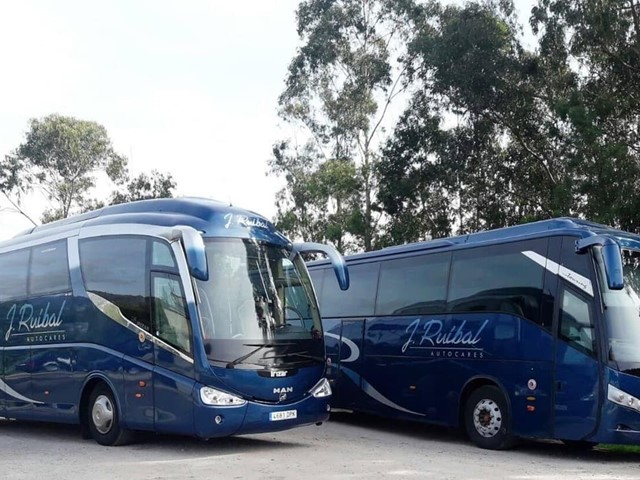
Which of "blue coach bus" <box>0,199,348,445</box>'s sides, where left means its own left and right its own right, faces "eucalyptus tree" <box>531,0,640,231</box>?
left

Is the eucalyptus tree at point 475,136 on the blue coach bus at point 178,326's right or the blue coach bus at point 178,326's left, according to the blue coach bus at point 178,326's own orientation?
on its left

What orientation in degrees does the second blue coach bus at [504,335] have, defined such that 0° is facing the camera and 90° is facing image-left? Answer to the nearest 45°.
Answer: approximately 315°

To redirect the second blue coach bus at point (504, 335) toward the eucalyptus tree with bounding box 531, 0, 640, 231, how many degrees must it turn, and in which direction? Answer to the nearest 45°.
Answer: approximately 135° to its left

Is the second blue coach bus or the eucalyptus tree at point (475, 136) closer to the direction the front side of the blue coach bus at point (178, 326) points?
the second blue coach bus

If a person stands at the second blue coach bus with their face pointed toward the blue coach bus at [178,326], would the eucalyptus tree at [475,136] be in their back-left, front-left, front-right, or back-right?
back-right

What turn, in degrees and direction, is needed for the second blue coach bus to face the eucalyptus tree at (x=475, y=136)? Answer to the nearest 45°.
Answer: approximately 135° to its left

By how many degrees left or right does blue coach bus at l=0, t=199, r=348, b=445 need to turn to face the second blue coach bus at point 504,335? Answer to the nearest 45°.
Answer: approximately 45° to its left

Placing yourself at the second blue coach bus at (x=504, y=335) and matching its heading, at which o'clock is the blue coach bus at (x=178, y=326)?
The blue coach bus is roughly at 4 o'clock from the second blue coach bus.

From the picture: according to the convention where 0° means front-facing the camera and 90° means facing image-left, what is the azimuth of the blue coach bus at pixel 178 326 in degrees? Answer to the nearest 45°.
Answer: approximately 315°
